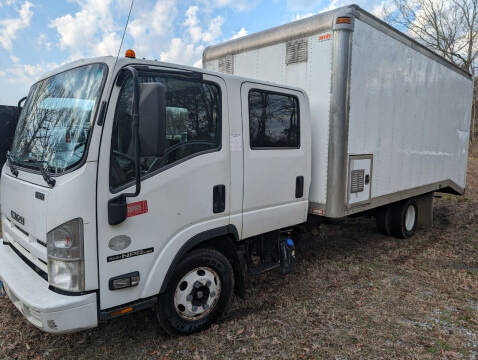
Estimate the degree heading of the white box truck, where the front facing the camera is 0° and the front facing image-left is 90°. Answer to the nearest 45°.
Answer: approximately 45°
